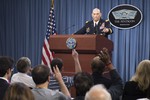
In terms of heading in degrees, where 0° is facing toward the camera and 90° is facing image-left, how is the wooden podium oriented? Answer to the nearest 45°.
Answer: approximately 45°

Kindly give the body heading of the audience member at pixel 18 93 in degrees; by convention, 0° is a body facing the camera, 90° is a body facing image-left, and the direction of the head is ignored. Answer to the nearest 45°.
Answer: approximately 180°

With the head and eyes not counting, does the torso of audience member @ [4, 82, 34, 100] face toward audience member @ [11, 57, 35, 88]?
yes

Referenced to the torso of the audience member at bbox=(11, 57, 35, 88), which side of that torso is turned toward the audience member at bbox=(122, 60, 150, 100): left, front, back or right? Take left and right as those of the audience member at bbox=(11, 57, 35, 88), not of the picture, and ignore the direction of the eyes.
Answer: right

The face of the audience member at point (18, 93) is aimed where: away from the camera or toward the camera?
away from the camera

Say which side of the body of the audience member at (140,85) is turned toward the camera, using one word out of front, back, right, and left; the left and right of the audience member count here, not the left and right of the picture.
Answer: back

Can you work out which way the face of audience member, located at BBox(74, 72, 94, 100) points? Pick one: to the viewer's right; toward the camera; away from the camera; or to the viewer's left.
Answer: away from the camera

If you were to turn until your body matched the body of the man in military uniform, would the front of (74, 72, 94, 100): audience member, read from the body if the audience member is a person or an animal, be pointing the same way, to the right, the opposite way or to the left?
the opposite way
